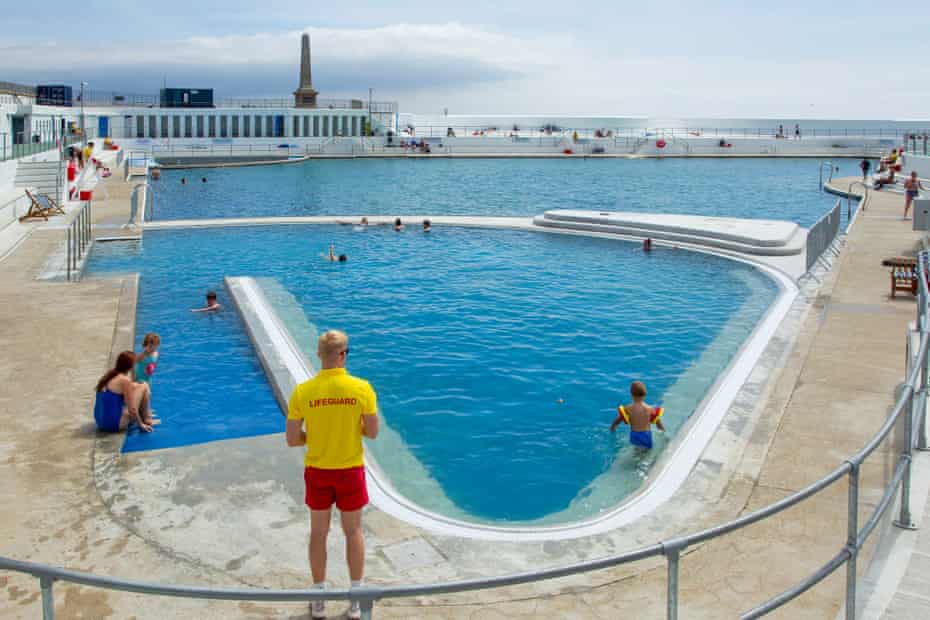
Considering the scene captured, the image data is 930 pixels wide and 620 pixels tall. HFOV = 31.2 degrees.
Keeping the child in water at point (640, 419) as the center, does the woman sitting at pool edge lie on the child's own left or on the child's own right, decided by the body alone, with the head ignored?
on the child's own left

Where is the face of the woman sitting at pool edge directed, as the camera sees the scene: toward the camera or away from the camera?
away from the camera

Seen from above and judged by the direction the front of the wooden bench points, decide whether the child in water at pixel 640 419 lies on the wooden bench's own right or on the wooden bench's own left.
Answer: on the wooden bench's own left

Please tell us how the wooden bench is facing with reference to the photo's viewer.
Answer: facing to the left of the viewer

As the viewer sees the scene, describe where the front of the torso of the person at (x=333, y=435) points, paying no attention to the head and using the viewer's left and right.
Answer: facing away from the viewer

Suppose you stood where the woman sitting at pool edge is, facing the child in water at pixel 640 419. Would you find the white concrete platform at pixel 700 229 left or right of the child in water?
left

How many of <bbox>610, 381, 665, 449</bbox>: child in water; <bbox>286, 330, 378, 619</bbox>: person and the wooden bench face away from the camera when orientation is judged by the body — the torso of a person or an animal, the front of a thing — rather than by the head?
2

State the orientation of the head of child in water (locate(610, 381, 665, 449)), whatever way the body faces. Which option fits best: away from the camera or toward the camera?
away from the camera

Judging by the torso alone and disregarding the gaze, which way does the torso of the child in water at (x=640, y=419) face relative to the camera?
away from the camera

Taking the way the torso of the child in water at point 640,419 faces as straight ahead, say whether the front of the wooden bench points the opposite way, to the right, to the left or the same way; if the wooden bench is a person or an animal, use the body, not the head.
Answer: to the left

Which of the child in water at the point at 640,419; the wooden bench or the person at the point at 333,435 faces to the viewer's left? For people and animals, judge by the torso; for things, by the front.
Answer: the wooden bench

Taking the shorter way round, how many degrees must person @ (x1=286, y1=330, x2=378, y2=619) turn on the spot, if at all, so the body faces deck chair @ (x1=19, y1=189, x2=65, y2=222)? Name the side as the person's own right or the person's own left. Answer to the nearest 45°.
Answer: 0° — they already face it
